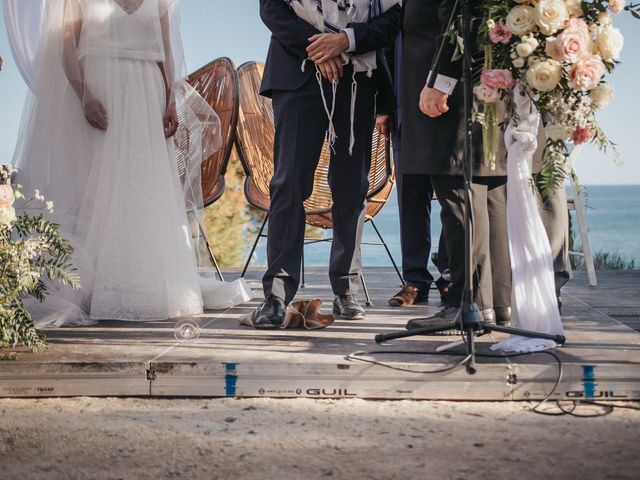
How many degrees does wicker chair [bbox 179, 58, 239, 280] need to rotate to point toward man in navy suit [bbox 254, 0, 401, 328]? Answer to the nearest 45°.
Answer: approximately 45° to its left

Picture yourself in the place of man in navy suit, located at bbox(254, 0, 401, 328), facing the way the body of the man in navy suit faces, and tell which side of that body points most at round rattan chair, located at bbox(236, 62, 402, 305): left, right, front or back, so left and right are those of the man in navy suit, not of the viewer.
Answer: back

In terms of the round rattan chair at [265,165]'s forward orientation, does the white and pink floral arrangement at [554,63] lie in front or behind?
in front

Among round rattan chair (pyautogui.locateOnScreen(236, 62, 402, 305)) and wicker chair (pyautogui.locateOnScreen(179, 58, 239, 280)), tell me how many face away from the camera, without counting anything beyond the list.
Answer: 0

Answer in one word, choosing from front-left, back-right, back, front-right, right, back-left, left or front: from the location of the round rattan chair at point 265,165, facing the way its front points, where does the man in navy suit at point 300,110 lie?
front-right

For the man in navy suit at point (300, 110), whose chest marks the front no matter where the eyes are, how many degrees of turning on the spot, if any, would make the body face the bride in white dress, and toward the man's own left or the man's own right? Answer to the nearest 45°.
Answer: approximately 135° to the man's own right

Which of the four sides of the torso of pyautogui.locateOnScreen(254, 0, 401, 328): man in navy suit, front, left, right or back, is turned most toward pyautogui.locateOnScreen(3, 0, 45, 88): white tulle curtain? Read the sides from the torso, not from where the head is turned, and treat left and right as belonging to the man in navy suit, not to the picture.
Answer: right

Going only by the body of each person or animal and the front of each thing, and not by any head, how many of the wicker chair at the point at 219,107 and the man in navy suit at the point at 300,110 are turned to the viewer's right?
0

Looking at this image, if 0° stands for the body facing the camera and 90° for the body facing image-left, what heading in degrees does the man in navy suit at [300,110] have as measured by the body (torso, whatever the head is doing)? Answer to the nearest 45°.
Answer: approximately 0°

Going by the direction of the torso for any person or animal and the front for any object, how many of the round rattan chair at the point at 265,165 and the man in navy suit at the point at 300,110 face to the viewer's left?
0
